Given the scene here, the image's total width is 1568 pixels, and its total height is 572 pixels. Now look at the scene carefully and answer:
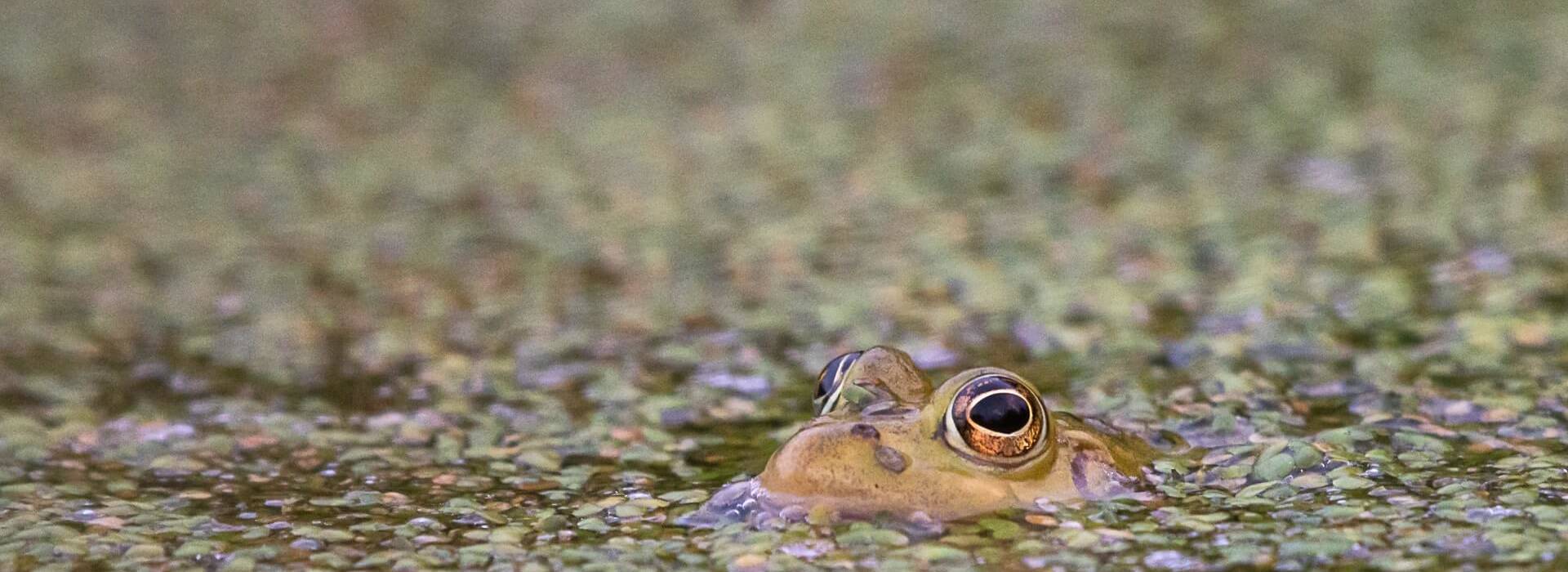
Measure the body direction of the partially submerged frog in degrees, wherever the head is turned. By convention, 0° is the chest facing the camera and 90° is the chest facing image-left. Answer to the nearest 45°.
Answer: approximately 45°
